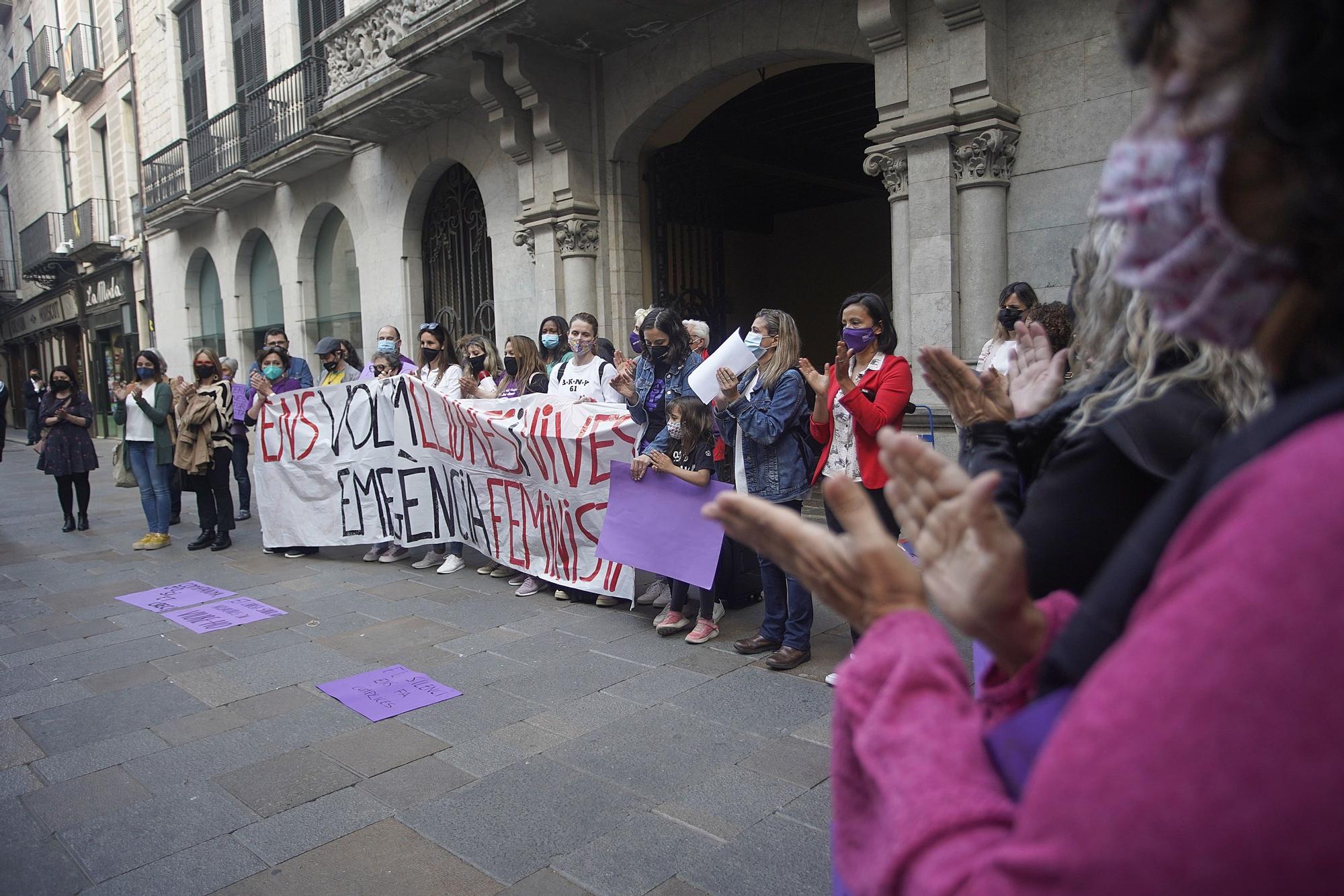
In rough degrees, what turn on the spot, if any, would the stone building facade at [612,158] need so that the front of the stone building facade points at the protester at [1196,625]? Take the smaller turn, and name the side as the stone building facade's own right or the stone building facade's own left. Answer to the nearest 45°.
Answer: approximately 45° to the stone building facade's own left

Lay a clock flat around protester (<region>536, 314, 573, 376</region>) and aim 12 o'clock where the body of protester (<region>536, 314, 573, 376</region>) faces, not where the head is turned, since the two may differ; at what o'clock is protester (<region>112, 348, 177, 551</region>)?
protester (<region>112, 348, 177, 551</region>) is roughly at 2 o'clock from protester (<region>536, 314, 573, 376</region>).

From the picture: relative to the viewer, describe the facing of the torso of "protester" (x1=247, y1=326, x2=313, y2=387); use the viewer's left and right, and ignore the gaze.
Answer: facing the viewer

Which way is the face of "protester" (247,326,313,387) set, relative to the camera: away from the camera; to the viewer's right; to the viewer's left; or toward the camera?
toward the camera

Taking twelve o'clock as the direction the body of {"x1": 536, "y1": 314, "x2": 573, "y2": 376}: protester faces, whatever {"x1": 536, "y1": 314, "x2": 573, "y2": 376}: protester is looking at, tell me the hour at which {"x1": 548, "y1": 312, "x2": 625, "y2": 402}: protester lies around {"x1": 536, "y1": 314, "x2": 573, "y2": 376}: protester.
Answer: {"x1": 548, "y1": 312, "x2": 625, "y2": 402}: protester is roughly at 10 o'clock from {"x1": 536, "y1": 314, "x2": 573, "y2": 376}: protester.

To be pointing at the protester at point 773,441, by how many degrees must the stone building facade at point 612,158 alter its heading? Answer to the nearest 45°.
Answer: approximately 45° to its left

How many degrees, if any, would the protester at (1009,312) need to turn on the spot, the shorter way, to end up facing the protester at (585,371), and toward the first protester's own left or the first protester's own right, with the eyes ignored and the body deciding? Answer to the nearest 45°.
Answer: approximately 45° to the first protester's own right

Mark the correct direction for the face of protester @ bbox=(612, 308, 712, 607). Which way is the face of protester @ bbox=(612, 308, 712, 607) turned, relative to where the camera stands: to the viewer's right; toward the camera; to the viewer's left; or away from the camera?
toward the camera

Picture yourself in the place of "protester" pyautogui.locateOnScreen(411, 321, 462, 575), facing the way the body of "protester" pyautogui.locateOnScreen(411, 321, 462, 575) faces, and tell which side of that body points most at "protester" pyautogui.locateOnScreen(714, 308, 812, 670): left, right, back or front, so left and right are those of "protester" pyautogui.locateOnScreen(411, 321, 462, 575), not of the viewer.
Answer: left

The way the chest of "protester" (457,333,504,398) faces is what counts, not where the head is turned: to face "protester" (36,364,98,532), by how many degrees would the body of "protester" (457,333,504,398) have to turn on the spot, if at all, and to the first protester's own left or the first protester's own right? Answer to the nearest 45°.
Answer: approximately 90° to the first protester's own right

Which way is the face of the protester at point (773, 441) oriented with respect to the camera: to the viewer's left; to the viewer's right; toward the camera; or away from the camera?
to the viewer's left

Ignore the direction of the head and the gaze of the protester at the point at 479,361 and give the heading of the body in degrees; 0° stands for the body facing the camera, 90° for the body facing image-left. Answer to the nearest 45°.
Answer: approximately 45°

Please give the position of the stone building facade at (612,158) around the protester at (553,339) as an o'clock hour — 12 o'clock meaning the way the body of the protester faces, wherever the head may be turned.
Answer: The stone building facade is roughly at 5 o'clock from the protester.

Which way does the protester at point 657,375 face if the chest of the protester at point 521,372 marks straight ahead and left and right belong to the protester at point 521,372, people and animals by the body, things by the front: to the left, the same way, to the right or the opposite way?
the same way

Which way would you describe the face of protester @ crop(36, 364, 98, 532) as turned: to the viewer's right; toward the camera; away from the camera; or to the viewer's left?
toward the camera

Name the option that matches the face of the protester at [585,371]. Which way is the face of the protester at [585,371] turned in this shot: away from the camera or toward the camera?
toward the camera

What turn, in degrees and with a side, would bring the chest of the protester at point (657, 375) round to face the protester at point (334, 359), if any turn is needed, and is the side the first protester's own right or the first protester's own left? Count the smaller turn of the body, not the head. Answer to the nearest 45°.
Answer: approximately 90° to the first protester's own right
